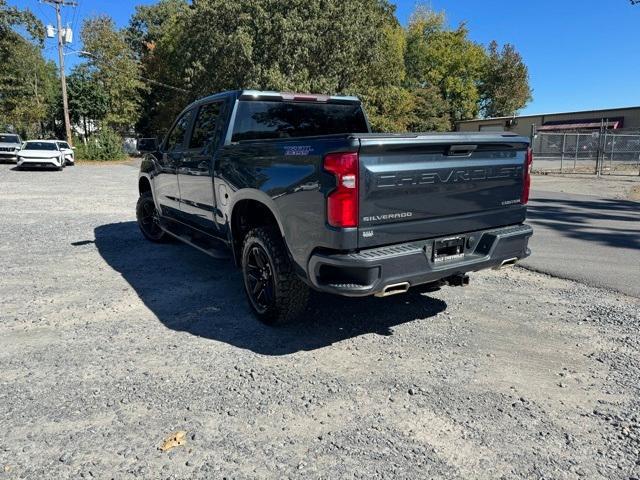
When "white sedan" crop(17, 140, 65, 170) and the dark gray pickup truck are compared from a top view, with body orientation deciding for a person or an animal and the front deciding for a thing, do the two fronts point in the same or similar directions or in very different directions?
very different directions

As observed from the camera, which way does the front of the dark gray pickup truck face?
facing away from the viewer and to the left of the viewer

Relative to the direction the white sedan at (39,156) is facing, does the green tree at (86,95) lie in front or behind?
behind

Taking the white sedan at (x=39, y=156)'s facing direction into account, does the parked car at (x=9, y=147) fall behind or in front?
behind

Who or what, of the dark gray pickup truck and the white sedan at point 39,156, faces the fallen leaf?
the white sedan

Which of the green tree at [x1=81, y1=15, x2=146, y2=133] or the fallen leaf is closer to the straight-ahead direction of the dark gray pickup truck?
the green tree

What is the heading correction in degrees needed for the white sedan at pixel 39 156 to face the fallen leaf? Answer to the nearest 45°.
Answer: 0° — it already faces it

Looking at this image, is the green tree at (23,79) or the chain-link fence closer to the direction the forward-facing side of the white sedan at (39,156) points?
the chain-link fence

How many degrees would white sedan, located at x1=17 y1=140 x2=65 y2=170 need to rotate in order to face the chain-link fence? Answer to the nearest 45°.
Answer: approximately 90° to its left

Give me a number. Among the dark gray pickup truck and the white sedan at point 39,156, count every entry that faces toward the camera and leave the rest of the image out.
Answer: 1

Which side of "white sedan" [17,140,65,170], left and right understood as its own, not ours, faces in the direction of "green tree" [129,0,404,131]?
left
